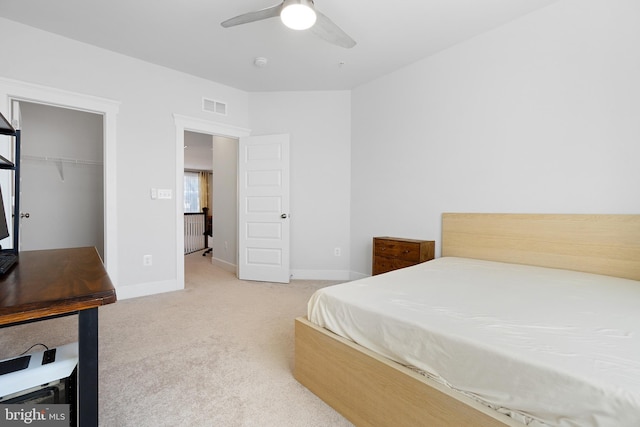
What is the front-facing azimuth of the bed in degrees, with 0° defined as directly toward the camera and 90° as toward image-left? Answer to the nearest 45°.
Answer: approximately 45°

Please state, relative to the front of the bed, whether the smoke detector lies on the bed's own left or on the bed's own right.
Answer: on the bed's own right

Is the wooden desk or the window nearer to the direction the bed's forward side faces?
the wooden desk

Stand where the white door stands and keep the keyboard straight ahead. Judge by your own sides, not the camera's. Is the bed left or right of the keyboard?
left

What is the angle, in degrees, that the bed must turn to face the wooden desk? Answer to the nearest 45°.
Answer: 0° — it already faces it

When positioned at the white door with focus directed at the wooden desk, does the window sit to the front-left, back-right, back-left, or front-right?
back-right

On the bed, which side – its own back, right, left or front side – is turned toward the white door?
right

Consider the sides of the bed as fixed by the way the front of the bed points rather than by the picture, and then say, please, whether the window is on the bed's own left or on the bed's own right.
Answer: on the bed's own right

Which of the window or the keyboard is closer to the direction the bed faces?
the keyboard

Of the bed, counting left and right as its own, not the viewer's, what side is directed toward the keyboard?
front
